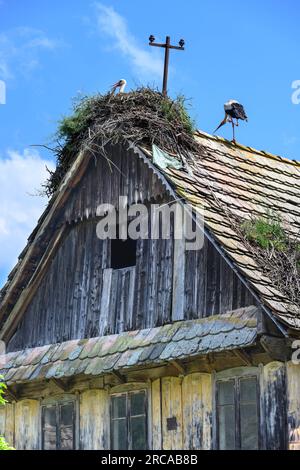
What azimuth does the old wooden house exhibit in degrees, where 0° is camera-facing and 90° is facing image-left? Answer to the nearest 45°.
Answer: approximately 45°
